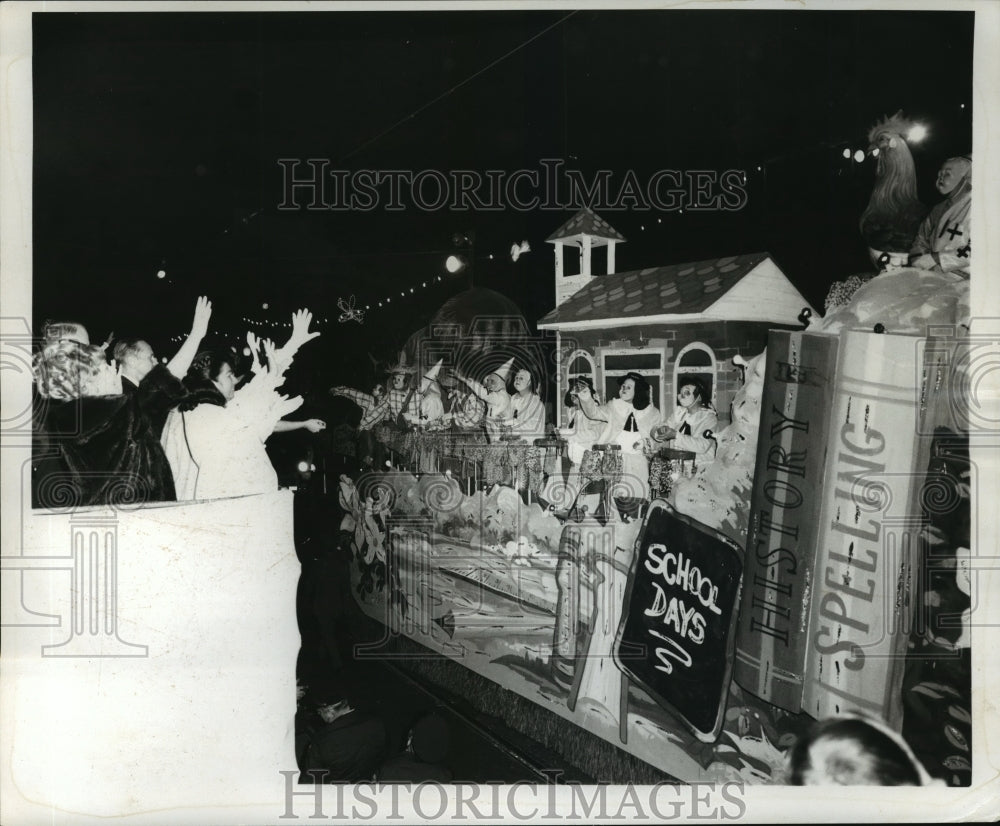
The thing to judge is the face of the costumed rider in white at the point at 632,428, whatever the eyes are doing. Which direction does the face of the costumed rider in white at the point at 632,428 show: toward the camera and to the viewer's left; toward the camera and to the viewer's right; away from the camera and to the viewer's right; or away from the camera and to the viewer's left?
toward the camera and to the viewer's left

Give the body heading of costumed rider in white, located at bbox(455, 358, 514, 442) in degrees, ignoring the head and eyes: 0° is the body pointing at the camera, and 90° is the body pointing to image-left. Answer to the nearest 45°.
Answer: approximately 45°

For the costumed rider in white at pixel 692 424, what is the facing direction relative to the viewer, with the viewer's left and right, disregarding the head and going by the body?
facing the viewer and to the left of the viewer

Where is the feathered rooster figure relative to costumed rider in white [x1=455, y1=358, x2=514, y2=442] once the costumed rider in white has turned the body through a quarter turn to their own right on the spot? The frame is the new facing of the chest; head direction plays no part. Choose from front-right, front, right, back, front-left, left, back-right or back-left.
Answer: back-right

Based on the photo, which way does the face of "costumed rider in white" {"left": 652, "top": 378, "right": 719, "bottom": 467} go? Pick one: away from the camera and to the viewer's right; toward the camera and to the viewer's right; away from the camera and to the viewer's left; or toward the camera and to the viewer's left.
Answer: toward the camera and to the viewer's left

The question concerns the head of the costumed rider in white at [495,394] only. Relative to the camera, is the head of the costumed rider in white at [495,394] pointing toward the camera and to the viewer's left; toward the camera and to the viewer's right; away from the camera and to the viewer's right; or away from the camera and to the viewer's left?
toward the camera and to the viewer's left
